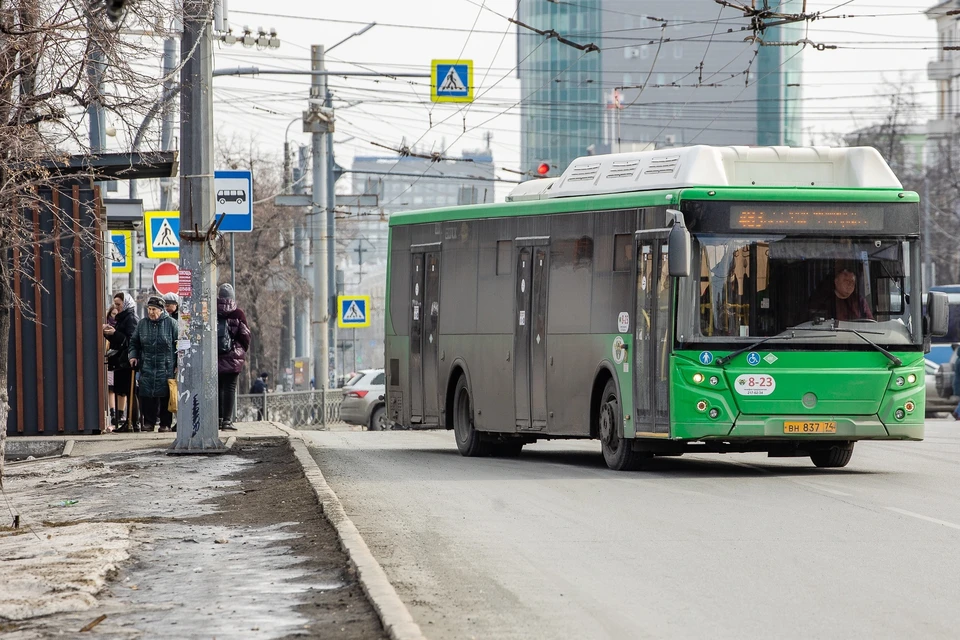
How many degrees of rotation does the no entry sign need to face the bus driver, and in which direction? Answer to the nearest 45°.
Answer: approximately 45° to its left

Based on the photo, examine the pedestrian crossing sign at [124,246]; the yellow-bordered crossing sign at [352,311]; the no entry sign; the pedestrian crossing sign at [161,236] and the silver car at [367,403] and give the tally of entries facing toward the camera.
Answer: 4

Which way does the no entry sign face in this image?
toward the camera

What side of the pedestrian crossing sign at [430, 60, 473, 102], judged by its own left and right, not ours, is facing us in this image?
front

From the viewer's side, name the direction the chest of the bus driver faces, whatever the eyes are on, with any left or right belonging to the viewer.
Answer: facing the viewer and to the right of the viewer

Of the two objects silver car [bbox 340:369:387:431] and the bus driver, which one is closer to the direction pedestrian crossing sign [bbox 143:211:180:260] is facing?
the bus driver

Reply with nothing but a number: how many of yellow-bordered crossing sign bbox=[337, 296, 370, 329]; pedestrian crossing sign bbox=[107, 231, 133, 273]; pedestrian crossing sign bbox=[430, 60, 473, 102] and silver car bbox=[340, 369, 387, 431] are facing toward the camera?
3

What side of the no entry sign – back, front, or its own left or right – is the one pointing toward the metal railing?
back

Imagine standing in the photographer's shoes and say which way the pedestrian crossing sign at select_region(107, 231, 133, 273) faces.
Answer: facing the viewer
